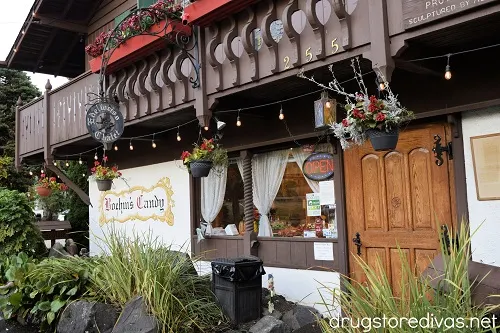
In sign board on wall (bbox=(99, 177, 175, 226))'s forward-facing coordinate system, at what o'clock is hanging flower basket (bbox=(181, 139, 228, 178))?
The hanging flower basket is roughly at 10 o'clock from the sign board on wall.

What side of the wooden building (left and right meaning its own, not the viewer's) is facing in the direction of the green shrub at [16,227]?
right

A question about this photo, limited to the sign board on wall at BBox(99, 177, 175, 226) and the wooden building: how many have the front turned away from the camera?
0

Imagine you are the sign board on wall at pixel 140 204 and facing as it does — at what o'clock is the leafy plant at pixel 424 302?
The leafy plant is roughly at 10 o'clock from the sign board on wall.

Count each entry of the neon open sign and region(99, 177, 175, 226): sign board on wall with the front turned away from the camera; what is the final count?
0

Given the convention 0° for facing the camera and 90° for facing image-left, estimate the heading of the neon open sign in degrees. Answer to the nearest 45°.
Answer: approximately 45°

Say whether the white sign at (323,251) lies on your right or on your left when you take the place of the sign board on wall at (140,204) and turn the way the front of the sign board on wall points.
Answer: on your left

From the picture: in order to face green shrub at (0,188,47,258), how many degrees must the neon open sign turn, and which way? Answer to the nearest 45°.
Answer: approximately 45° to its right

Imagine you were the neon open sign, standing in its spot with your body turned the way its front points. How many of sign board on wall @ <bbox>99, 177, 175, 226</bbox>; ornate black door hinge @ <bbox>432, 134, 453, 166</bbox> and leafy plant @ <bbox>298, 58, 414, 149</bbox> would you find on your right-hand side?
1

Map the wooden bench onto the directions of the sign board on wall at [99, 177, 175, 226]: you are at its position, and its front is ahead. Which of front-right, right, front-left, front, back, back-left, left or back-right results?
right

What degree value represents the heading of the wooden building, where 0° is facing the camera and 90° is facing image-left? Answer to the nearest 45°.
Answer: approximately 45°

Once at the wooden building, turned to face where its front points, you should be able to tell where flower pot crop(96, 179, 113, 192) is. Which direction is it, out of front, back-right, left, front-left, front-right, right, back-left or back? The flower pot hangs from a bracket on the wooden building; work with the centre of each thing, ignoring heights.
right
